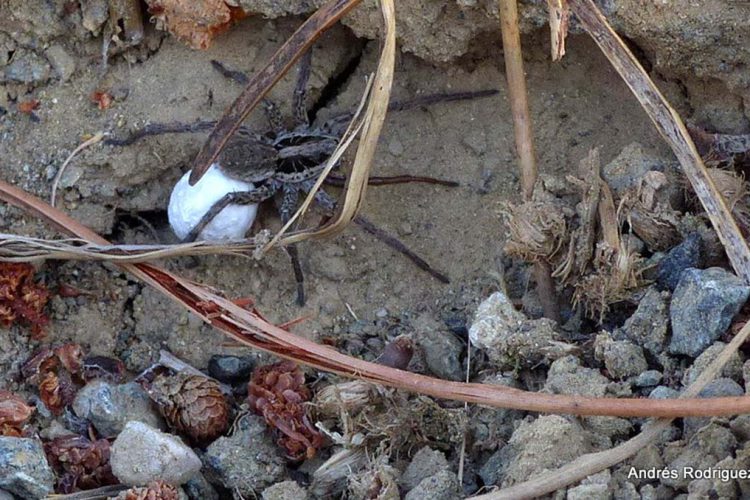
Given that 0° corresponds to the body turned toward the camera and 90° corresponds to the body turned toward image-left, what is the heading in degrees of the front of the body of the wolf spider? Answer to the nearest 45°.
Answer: approximately 270°

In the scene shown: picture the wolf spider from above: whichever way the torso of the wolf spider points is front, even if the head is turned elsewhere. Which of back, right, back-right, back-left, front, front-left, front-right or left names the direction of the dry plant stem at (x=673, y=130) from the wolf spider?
front-right

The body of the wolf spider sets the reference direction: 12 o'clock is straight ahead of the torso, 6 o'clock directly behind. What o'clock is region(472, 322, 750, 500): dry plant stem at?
The dry plant stem is roughly at 2 o'clock from the wolf spider.

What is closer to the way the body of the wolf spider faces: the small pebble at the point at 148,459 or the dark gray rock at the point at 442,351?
the dark gray rock

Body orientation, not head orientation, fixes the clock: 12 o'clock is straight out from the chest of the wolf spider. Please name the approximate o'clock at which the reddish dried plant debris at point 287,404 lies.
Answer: The reddish dried plant debris is roughly at 3 o'clock from the wolf spider.

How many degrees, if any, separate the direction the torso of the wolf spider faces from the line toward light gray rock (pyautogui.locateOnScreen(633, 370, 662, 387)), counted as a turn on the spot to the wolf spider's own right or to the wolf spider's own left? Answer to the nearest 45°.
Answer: approximately 45° to the wolf spider's own right

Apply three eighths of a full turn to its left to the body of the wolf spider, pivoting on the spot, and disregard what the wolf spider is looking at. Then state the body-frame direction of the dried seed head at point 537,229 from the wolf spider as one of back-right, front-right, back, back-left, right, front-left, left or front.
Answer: back

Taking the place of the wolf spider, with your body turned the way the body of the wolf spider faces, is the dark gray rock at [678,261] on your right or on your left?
on your right

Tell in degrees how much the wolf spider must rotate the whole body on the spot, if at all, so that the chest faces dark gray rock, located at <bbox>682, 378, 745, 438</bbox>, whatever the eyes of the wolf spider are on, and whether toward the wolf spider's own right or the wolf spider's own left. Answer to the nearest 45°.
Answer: approximately 45° to the wolf spider's own right

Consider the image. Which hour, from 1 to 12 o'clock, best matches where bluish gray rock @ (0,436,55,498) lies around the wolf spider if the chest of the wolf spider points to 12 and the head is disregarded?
The bluish gray rock is roughly at 4 o'clock from the wolf spider.

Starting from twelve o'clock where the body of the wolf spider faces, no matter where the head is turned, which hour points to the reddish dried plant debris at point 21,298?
The reddish dried plant debris is roughly at 5 o'clock from the wolf spider.

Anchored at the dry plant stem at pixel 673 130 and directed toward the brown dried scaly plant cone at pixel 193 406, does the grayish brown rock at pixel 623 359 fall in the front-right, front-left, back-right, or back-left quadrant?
front-left

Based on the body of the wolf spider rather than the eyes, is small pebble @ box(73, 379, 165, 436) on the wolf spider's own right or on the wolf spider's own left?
on the wolf spider's own right

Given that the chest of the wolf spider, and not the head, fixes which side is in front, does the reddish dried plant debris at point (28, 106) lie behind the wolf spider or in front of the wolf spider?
behind
